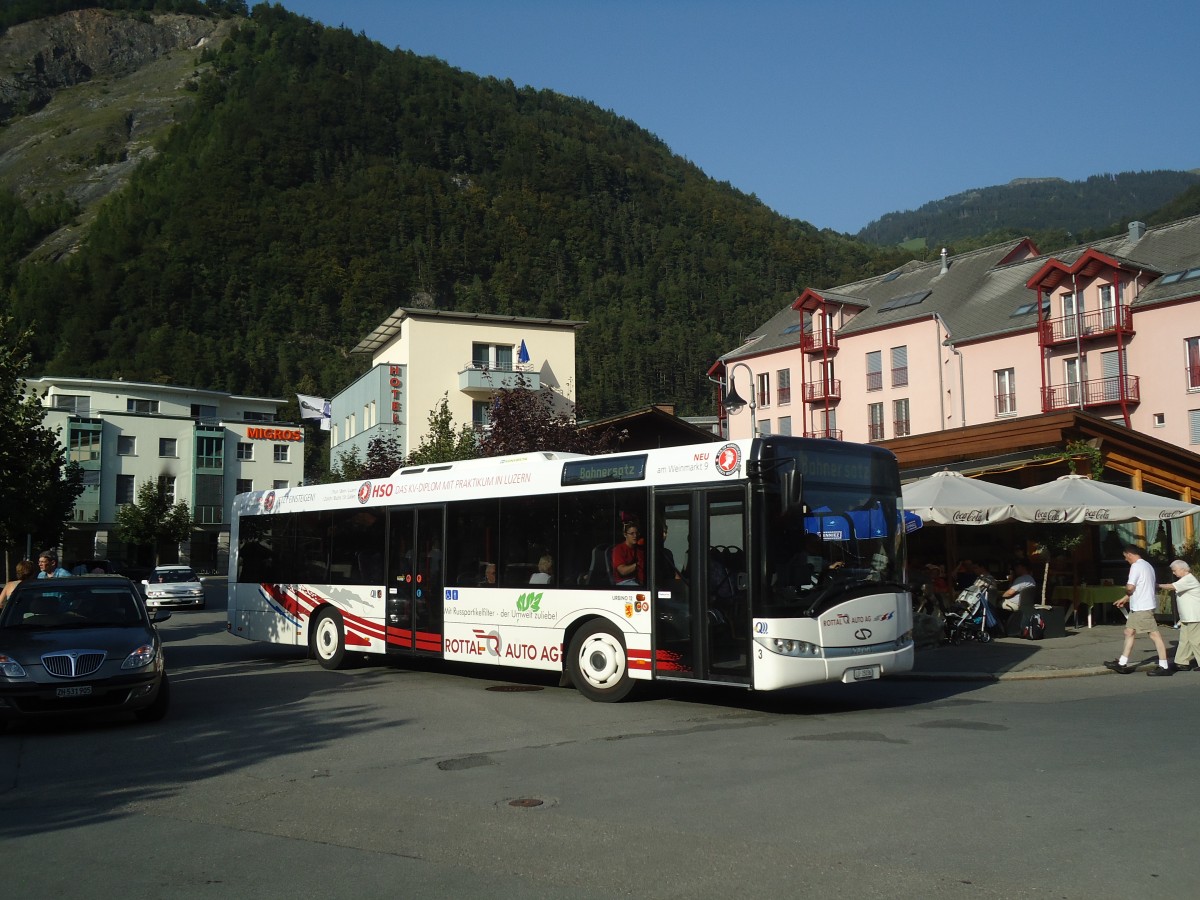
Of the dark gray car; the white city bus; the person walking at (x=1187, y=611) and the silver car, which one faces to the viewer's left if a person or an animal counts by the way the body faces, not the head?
the person walking

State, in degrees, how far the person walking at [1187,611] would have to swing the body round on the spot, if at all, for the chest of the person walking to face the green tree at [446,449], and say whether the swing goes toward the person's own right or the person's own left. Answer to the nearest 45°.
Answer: approximately 45° to the person's own right

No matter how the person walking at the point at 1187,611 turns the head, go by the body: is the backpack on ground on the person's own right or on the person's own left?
on the person's own right

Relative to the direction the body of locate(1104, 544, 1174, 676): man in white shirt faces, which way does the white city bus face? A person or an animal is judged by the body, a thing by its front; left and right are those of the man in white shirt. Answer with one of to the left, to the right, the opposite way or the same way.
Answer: the opposite way

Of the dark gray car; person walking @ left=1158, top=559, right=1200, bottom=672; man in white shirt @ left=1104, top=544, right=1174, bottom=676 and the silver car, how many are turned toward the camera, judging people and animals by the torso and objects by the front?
2

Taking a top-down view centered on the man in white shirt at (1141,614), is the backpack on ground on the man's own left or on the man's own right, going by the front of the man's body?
on the man's own right

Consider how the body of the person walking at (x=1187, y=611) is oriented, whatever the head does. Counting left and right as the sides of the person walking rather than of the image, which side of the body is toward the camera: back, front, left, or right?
left

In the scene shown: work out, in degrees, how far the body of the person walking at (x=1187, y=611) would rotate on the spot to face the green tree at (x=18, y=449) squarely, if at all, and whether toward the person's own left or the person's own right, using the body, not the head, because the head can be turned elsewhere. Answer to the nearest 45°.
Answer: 0° — they already face it

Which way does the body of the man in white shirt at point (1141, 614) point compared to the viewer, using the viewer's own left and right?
facing to the left of the viewer

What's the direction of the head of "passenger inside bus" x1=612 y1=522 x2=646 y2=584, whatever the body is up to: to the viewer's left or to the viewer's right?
to the viewer's right

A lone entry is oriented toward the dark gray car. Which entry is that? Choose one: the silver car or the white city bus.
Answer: the silver car
